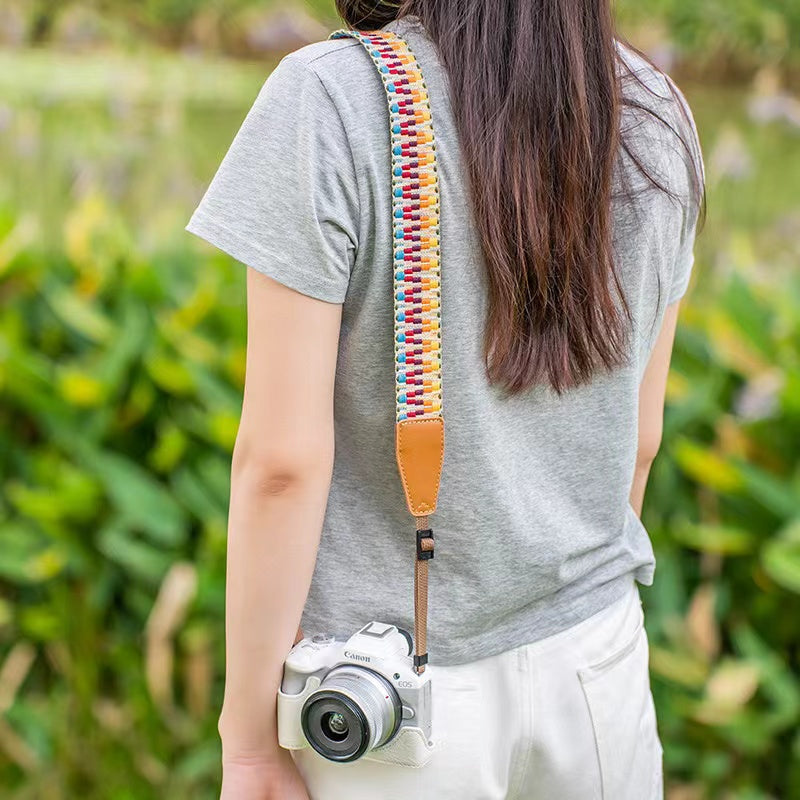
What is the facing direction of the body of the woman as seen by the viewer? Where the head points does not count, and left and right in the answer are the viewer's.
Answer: facing away from the viewer and to the left of the viewer

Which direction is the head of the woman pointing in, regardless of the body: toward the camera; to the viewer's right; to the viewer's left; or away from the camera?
away from the camera
